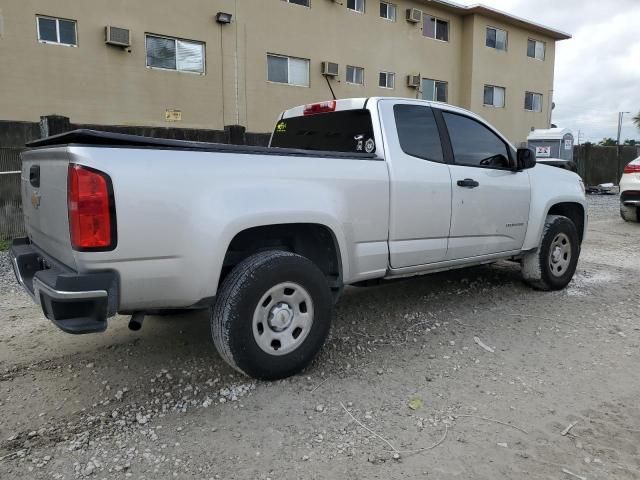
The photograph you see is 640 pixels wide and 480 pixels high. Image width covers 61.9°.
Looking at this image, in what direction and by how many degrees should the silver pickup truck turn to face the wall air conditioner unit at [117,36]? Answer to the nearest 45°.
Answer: approximately 45° to its left

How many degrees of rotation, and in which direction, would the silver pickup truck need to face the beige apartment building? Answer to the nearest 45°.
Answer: approximately 45° to its left

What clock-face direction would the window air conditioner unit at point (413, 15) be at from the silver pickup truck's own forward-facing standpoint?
The window air conditioner unit is roughly at 11 o'clock from the silver pickup truck.

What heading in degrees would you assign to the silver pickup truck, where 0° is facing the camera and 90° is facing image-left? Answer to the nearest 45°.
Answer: approximately 225°

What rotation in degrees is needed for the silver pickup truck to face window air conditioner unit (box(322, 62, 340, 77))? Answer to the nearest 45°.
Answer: approximately 45° to its left

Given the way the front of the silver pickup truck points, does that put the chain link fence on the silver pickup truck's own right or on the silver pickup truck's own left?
on the silver pickup truck's own left

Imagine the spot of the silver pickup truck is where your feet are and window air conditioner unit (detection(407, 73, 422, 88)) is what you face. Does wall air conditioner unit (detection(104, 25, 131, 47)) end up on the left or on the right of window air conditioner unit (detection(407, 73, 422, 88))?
left

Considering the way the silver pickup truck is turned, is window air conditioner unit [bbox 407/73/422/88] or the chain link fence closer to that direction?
the window air conditioner unit

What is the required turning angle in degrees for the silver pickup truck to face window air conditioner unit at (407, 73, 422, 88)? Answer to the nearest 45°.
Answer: approximately 45° to its left
